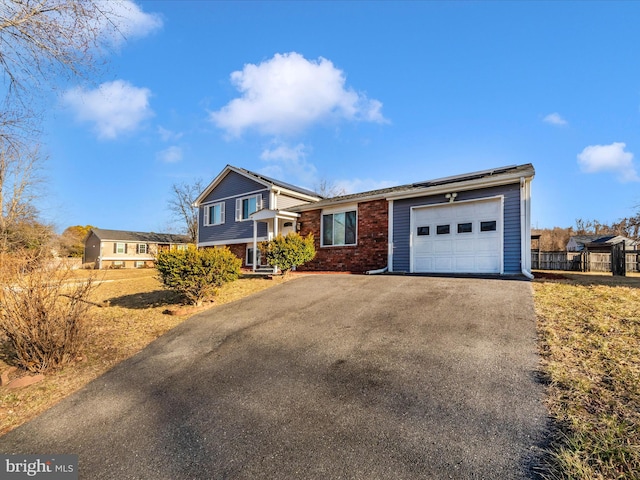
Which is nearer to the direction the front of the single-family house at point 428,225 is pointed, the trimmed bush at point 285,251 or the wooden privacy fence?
the trimmed bush

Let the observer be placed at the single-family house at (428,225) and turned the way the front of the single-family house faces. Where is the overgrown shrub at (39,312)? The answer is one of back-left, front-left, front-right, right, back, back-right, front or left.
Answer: front

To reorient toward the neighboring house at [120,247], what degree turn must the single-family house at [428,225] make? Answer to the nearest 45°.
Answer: approximately 90° to its right

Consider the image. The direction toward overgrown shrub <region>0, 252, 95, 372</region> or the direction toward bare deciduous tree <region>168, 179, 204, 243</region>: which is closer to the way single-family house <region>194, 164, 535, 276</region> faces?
the overgrown shrub

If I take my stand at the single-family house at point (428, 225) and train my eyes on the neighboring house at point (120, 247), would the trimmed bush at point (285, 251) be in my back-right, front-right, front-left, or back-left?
front-left

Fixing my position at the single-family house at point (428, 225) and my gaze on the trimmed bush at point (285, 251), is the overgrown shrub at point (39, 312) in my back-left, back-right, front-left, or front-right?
front-left

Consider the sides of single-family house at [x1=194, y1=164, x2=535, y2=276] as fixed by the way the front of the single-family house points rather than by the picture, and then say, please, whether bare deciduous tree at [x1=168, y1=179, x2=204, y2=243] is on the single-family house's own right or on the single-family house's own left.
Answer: on the single-family house's own right

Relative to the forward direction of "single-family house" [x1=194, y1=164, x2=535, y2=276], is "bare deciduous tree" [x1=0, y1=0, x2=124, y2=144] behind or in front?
in front

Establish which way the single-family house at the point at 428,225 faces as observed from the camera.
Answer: facing the viewer and to the left of the viewer
